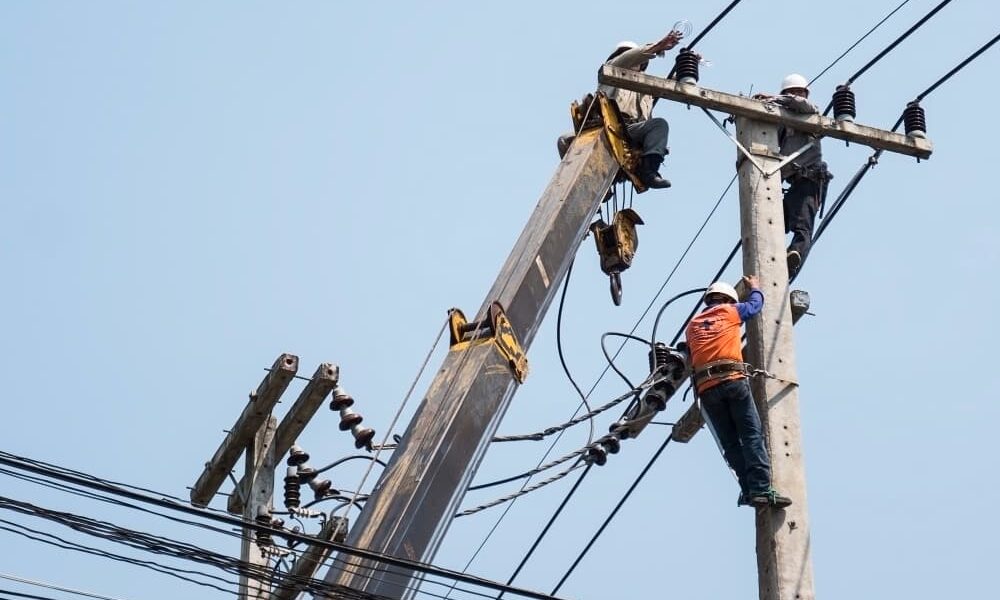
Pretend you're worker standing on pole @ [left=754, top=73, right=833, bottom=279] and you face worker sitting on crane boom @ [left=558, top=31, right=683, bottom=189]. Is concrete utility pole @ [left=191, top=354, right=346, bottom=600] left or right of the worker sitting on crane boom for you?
right

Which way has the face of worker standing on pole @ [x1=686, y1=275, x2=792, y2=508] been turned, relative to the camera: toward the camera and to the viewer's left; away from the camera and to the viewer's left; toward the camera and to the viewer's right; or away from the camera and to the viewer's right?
away from the camera and to the viewer's right

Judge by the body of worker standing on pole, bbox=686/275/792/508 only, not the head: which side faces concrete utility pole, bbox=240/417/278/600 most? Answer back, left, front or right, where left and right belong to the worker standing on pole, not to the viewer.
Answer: left

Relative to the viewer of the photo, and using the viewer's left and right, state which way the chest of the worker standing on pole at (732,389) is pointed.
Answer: facing away from the viewer and to the right of the viewer
